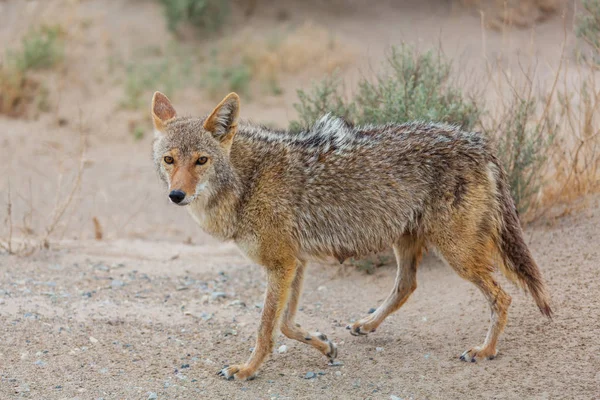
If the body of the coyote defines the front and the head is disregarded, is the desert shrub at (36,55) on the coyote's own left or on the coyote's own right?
on the coyote's own right

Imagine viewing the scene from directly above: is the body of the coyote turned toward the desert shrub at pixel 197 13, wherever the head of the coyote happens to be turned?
no

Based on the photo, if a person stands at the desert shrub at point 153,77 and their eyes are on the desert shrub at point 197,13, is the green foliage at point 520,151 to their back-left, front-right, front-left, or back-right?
back-right

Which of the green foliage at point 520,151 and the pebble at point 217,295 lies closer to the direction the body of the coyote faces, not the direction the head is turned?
the pebble

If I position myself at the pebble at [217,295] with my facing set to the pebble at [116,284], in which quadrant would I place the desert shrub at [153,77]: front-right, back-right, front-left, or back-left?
front-right

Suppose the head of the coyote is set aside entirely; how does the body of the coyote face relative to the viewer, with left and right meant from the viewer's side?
facing to the left of the viewer

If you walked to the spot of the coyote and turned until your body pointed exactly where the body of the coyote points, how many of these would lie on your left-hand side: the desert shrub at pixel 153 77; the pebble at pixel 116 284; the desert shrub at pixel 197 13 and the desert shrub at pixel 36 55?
0

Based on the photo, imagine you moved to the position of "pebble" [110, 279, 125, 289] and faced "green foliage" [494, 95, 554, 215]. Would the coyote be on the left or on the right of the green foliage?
right

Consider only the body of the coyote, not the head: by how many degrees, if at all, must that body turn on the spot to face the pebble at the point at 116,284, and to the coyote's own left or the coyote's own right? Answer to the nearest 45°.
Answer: approximately 45° to the coyote's own right

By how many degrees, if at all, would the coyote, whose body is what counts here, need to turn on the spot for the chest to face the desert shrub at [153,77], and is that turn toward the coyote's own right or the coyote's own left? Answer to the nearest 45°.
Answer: approximately 90° to the coyote's own right

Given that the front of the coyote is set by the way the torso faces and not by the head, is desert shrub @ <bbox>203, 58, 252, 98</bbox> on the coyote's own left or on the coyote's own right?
on the coyote's own right

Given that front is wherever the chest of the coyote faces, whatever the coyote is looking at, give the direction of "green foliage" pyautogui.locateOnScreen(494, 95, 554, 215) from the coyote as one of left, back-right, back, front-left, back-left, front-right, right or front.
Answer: back-right
